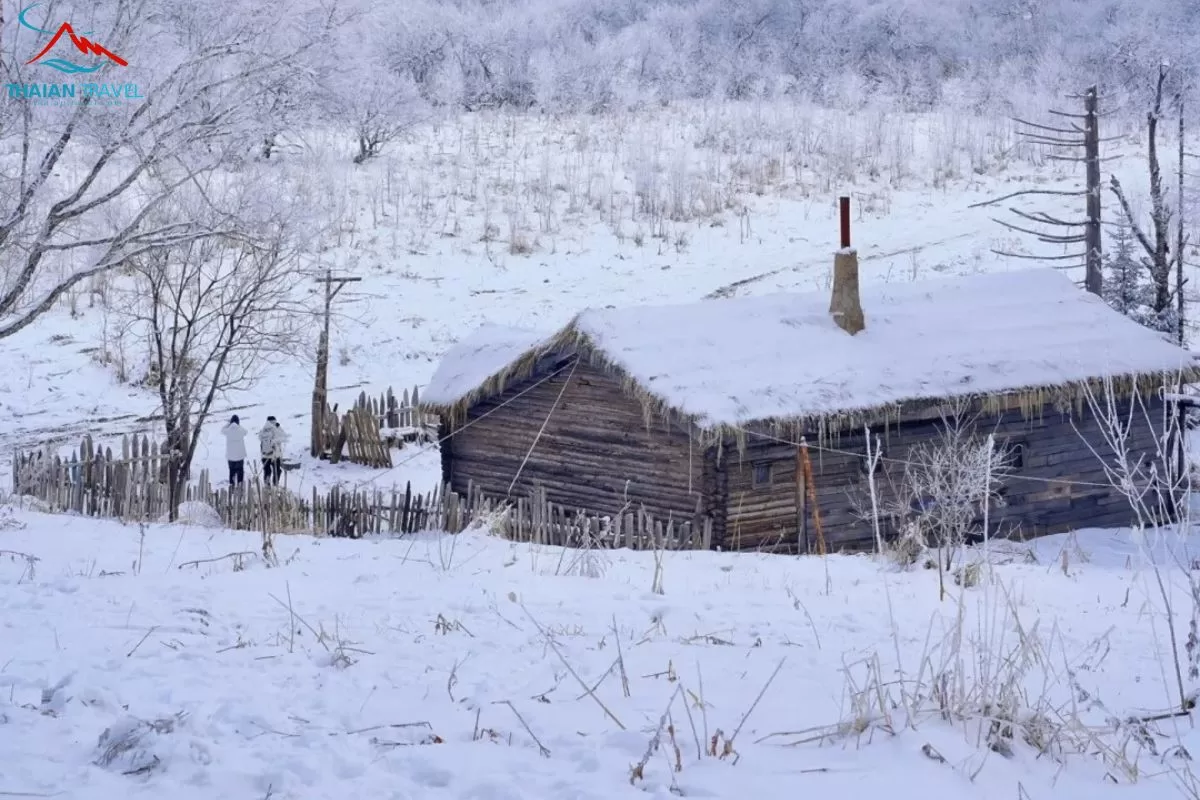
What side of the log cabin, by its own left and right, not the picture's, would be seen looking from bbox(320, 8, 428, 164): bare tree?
back

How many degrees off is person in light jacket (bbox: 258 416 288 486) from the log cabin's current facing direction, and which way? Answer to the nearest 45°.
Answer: approximately 135° to its right

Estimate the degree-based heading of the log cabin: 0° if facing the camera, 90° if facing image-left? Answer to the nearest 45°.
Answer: approximately 315°

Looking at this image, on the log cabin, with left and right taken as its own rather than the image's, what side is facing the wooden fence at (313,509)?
right

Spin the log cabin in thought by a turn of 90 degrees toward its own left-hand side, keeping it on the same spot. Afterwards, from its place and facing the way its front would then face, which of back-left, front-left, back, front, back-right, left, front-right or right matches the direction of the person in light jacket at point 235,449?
back-left

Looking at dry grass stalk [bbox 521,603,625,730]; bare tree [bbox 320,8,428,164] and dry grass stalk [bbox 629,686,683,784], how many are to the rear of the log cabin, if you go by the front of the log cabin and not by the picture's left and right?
1

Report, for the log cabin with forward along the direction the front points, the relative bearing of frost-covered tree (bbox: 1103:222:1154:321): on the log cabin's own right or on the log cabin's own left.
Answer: on the log cabin's own left

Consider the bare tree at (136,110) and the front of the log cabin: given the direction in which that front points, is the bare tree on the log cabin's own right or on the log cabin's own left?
on the log cabin's own right

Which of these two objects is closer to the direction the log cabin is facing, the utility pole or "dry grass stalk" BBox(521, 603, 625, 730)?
the dry grass stalk

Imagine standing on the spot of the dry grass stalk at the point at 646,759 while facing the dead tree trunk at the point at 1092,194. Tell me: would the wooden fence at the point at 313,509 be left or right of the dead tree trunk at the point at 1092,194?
left
